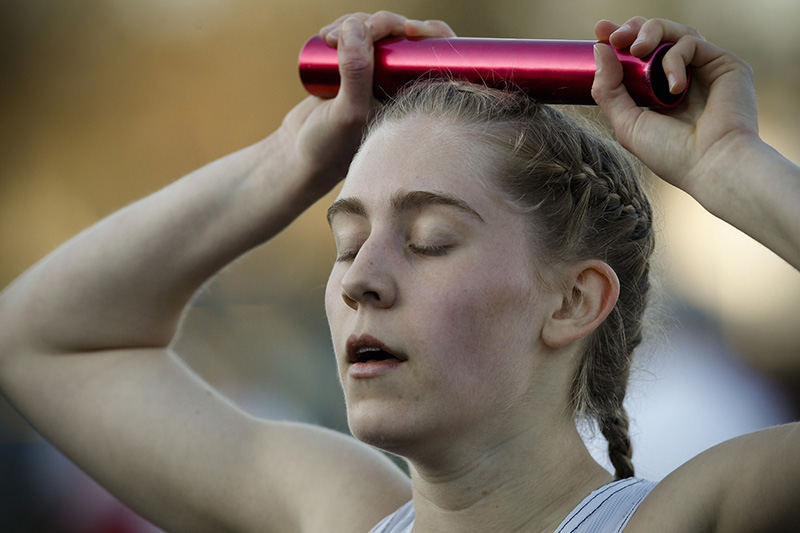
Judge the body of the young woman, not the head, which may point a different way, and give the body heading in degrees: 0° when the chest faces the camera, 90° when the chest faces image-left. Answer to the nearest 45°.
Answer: approximately 45°
